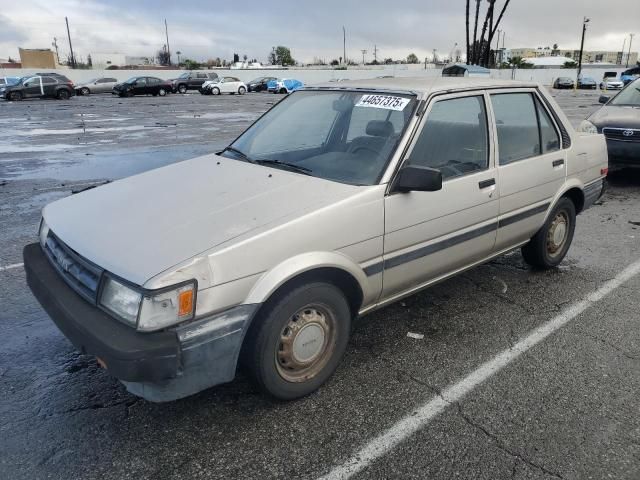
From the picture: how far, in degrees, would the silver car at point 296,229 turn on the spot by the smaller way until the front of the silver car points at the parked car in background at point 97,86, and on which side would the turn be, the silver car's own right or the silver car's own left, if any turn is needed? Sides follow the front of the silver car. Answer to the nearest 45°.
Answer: approximately 90° to the silver car's own right

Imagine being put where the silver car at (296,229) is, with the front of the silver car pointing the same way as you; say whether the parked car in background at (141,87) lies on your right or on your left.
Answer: on your right

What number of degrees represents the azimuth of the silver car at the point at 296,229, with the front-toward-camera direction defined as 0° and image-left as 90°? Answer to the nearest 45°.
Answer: approximately 45°

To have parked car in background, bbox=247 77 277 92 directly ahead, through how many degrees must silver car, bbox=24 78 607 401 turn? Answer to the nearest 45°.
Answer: approximately 135° to its right

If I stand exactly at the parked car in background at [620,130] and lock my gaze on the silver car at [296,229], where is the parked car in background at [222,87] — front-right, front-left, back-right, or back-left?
back-right

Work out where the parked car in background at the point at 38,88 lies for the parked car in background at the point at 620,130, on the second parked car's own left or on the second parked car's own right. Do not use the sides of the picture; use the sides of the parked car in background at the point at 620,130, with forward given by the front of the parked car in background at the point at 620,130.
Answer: on the second parked car's own right

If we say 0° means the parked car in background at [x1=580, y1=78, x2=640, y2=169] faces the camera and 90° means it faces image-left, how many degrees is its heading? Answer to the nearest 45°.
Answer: approximately 45°

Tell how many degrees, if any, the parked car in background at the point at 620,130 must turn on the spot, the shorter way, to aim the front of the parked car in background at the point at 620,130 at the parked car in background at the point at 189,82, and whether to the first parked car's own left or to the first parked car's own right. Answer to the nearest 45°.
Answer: approximately 90° to the first parked car's own right

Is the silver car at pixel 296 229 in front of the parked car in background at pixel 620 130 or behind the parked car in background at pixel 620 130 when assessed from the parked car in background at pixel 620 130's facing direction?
in front

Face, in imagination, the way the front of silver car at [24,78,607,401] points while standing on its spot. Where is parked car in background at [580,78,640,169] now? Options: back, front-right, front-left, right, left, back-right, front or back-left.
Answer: back

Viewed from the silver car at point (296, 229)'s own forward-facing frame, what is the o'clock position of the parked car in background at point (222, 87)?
The parked car in background is roughly at 4 o'clock from the silver car.

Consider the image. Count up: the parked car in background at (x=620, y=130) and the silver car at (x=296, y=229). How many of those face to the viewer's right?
0
